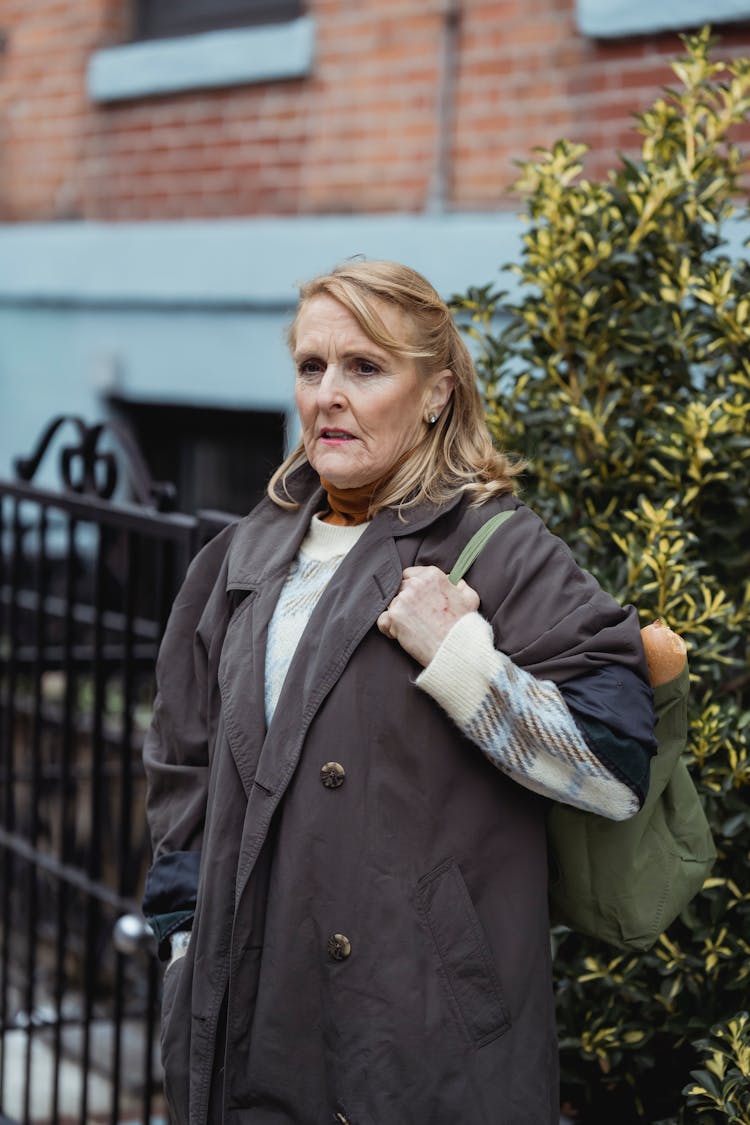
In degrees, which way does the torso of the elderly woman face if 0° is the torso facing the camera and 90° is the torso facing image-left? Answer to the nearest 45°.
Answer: approximately 45°

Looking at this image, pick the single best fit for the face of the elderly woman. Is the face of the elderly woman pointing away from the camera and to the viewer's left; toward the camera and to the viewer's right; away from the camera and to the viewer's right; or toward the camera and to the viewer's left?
toward the camera and to the viewer's left

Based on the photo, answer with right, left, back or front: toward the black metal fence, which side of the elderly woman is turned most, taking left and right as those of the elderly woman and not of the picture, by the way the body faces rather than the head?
right

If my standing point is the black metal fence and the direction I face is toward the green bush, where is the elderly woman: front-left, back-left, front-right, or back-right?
front-right

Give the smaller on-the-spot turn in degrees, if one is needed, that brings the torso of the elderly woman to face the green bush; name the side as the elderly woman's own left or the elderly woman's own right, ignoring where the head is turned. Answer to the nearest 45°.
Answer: approximately 180°

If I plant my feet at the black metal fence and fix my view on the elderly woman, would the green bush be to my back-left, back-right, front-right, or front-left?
front-left
